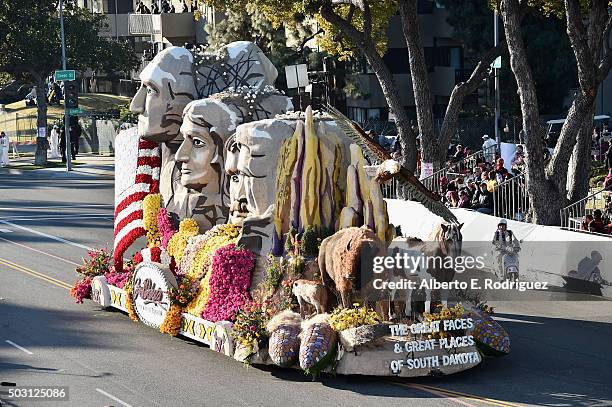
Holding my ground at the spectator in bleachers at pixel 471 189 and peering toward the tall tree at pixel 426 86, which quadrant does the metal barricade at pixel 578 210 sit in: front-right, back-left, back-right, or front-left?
back-right

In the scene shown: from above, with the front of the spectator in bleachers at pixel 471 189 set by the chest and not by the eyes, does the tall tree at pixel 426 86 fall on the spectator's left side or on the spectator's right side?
on the spectator's right side

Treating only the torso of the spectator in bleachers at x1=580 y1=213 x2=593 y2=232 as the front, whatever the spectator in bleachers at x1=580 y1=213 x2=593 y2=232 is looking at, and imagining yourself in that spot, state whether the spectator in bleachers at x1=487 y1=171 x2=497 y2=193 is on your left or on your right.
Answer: on your right

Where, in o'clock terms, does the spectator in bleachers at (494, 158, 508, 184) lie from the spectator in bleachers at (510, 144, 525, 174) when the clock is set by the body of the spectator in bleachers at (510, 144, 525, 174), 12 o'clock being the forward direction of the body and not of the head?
the spectator in bleachers at (494, 158, 508, 184) is roughly at 11 o'clock from the spectator in bleachers at (510, 144, 525, 174).

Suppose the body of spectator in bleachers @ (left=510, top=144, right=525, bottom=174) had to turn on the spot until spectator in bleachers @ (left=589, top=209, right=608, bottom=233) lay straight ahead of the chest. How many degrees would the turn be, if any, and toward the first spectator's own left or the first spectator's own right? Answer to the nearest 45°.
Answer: approximately 45° to the first spectator's own left

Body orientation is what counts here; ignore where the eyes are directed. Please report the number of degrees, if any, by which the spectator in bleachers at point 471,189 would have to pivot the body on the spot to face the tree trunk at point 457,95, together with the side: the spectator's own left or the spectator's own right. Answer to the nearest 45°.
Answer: approximately 135° to the spectator's own right

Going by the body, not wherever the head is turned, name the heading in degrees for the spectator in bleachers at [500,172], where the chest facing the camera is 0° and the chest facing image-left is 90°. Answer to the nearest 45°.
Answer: approximately 45°

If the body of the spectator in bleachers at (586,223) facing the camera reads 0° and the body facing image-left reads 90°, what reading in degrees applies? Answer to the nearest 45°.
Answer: approximately 45°

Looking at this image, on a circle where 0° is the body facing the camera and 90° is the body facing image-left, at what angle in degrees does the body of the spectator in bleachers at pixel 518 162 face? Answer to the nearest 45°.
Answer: approximately 45°
